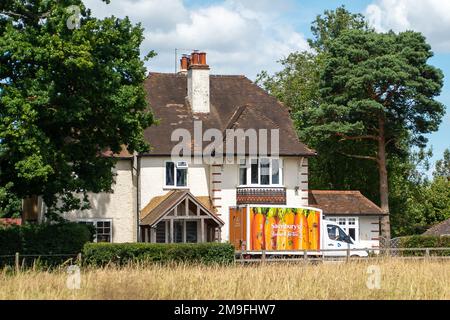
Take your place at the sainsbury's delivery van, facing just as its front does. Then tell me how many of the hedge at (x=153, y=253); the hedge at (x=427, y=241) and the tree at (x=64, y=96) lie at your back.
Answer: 2

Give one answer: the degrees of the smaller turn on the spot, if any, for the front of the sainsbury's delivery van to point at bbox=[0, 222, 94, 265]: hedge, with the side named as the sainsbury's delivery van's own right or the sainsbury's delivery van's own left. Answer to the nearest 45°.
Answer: approximately 180°

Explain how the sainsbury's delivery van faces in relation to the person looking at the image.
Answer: facing away from the viewer and to the right of the viewer

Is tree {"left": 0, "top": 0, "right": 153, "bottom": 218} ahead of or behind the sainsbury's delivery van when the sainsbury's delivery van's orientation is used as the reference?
behind

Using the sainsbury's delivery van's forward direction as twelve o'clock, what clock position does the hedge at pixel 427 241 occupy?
The hedge is roughly at 1 o'clock from the sainsbury's delivery van.

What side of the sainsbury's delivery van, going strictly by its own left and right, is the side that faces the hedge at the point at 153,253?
back
